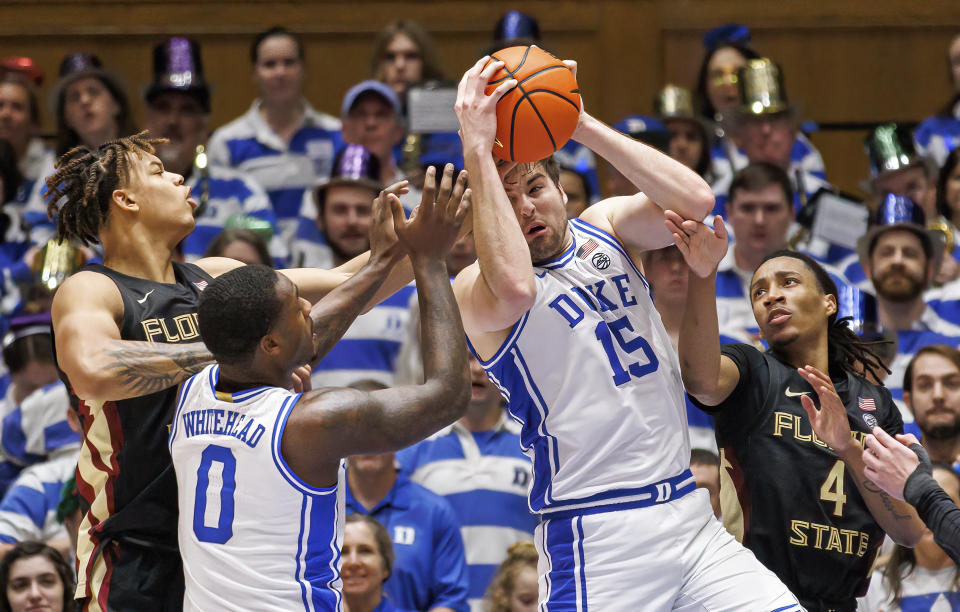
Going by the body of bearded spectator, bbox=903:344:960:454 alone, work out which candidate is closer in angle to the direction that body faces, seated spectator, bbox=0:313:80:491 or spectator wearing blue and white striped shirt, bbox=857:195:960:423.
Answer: the seated spectator

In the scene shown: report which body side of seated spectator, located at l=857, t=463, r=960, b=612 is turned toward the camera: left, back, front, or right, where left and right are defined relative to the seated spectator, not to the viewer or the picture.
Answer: front

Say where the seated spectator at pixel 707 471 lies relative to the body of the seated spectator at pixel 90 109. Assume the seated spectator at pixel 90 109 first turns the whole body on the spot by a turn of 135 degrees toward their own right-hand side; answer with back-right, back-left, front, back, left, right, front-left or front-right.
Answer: back

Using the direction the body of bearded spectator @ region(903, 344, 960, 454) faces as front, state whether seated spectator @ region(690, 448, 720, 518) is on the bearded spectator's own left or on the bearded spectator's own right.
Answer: on the bearded spectator's own right

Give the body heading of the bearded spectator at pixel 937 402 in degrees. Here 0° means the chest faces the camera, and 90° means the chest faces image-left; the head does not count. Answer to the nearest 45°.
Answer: approximately 0°

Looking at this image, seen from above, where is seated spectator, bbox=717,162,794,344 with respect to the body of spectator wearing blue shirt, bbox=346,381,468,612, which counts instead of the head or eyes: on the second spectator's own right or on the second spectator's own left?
on the second spectator's own left

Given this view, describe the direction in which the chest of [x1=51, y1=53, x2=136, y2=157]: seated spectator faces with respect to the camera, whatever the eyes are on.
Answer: toward the camera

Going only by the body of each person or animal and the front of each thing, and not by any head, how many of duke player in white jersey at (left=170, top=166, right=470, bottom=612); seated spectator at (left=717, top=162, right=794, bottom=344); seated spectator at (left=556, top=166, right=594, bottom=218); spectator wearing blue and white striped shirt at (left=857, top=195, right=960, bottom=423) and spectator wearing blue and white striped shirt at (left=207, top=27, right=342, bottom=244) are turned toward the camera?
4

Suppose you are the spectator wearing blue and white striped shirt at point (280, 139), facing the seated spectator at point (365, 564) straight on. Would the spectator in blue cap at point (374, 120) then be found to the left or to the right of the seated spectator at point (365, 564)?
left

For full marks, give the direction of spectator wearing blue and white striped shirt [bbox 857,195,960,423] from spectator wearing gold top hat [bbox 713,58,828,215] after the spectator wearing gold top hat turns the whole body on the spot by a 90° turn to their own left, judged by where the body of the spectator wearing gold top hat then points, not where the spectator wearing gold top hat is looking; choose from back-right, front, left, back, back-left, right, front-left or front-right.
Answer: front-right

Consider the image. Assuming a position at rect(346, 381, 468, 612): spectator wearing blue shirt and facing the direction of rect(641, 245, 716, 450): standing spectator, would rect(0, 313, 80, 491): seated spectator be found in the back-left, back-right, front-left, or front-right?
back-left

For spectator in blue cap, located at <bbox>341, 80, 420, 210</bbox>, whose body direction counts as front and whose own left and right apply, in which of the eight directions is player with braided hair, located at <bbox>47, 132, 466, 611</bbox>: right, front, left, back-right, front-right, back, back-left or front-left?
front

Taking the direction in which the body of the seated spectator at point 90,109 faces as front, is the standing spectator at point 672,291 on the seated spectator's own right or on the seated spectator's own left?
on the seated spectator's own left

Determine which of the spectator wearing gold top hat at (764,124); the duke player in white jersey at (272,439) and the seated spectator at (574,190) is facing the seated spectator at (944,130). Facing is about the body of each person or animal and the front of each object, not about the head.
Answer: the duke player in white jersey

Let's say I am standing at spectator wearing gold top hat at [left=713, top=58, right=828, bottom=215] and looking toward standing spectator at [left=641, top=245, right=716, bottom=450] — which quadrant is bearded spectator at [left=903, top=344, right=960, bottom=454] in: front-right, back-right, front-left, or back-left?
front-left
